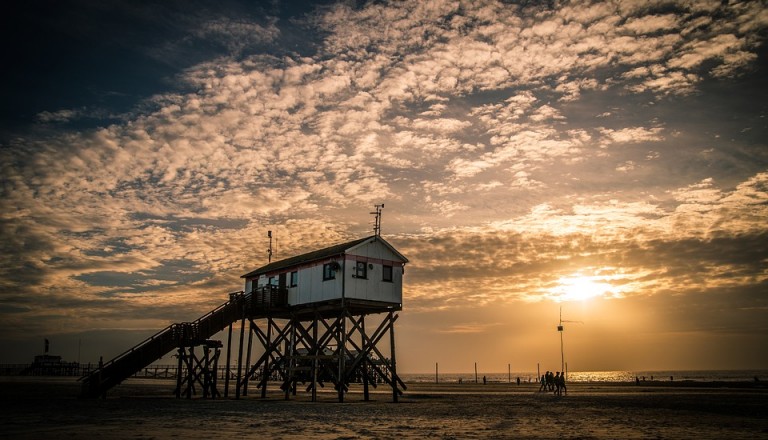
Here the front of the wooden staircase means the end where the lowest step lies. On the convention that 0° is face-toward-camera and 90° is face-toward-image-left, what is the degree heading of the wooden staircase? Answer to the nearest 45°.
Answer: approximately 90°

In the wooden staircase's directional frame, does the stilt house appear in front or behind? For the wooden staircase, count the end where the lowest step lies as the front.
behind
